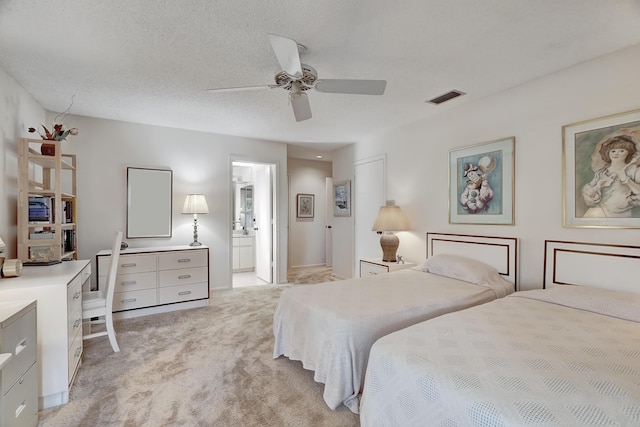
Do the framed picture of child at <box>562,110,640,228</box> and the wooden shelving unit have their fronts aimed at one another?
yes

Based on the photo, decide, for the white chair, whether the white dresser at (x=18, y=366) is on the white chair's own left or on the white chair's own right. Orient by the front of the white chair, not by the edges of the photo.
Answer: on the white chair's own left

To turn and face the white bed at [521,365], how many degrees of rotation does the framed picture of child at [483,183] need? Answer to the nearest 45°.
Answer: approximately 45° to its left

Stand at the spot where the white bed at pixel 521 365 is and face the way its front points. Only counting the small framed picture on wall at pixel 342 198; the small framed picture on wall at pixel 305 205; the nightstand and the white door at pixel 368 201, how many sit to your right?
4

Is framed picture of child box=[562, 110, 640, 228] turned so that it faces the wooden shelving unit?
yes

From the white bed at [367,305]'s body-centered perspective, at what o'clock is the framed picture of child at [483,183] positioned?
The framed picture of child is roughly at 6 o'clock from the white bed.

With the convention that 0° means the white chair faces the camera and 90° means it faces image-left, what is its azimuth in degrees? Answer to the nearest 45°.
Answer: approximately 90°

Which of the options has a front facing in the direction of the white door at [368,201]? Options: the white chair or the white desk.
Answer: the white desk

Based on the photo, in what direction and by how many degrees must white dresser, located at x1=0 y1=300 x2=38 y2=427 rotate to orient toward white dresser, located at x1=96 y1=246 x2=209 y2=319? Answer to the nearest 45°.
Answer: approximately 90° to its left

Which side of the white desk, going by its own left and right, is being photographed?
right

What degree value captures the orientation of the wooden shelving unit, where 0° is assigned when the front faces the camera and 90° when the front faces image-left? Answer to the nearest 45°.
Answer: approximately 315°

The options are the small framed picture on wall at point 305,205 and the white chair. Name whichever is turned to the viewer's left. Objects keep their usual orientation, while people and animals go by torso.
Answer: the white chair
